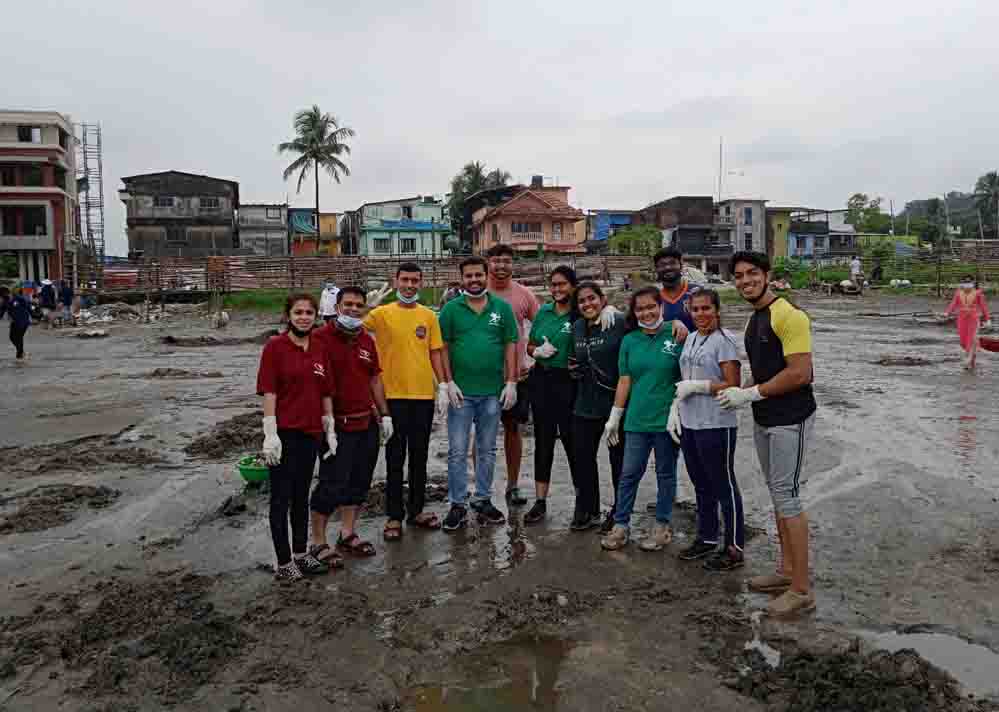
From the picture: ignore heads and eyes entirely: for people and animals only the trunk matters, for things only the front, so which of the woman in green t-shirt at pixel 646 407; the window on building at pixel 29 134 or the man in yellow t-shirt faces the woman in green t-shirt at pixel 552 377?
the window on building

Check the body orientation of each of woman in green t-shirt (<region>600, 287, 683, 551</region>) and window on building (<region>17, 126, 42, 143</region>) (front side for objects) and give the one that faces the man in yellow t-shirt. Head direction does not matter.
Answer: the window on building

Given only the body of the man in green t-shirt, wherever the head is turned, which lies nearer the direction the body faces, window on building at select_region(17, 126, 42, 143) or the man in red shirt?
the man in red shirt

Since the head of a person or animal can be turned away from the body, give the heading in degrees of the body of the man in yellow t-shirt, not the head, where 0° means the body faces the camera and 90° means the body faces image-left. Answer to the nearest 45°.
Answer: approximately 0°

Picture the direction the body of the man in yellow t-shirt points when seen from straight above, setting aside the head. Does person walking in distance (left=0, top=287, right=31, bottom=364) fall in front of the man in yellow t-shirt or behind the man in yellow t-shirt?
behind

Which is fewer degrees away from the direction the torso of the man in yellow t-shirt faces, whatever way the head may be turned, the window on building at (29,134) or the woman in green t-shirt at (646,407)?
the woman in green t-shirt

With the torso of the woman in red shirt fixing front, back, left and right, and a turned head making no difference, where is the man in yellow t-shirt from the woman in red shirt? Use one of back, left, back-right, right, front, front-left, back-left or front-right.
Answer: left

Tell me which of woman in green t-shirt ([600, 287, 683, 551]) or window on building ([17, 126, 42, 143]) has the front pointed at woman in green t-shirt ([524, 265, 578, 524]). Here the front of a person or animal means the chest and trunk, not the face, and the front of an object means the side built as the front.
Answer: the window on building

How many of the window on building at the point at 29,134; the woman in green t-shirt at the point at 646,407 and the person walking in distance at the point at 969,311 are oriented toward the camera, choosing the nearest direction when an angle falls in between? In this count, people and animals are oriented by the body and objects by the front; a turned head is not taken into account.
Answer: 3
